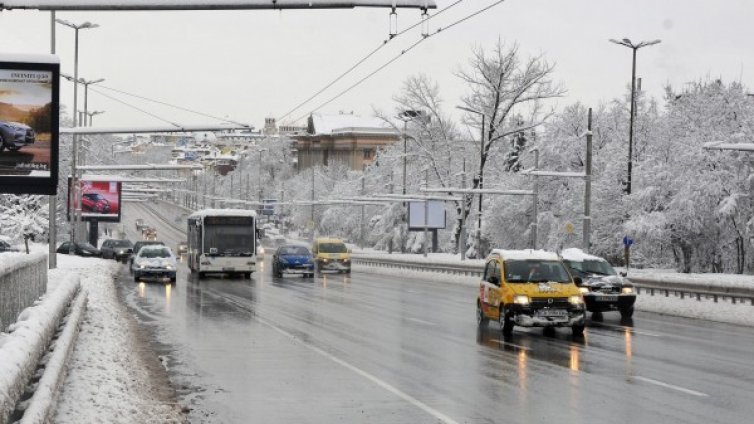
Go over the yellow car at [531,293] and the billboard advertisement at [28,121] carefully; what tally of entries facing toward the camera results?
2

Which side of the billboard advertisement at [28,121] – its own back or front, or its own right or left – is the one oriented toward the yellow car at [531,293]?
left

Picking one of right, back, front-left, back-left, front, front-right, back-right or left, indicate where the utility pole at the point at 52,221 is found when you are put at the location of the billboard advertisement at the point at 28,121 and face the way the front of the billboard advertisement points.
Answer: back

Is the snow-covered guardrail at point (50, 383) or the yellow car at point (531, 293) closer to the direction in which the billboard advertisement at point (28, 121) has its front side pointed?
the snow-covered guardrail

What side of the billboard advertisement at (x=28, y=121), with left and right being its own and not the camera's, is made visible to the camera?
front

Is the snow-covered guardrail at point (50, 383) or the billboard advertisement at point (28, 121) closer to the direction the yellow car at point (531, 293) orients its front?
the snow-covered guardrail

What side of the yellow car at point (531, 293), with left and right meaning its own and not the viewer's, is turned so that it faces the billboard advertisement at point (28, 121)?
right

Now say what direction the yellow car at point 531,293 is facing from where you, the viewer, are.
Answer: facing the viewer

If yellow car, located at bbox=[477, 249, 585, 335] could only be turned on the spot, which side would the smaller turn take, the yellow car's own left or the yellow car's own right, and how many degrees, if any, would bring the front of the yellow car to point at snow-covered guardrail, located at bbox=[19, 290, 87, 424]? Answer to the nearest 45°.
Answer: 0° — it already faces it

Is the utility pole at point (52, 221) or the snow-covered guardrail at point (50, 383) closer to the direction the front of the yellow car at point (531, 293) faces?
the snow-covered guardrail

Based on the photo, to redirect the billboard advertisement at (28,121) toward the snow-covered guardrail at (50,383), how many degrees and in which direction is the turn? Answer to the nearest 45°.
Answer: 0° — it already faces it

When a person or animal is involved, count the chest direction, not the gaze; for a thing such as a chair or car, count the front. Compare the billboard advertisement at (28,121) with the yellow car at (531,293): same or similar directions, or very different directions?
same or similar directions
